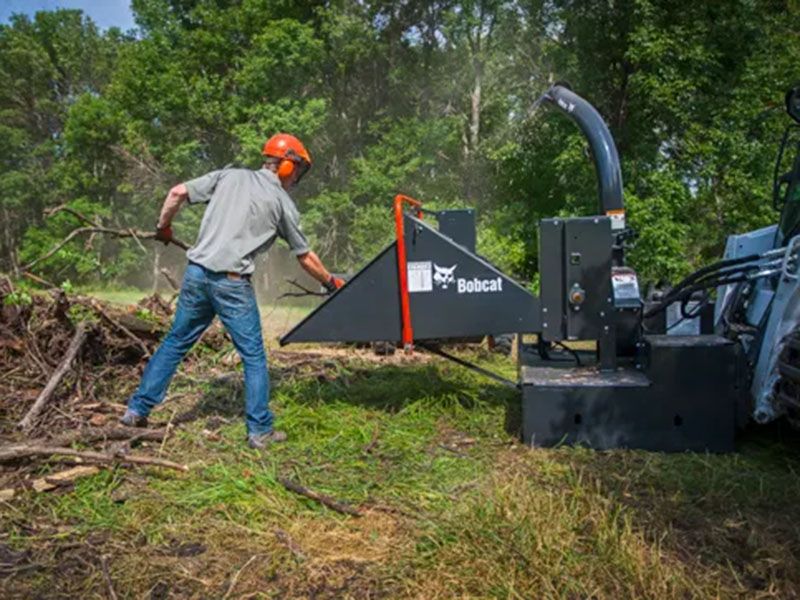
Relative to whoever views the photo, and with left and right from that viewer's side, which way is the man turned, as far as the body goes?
facing away from the viewer and to the right of the viewer

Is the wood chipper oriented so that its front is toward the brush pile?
yes

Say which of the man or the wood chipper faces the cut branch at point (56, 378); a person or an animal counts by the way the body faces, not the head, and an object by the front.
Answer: the wood chipper

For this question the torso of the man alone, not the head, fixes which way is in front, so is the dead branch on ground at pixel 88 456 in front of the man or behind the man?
behind

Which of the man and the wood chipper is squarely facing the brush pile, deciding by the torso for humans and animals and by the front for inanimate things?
the wood chipper

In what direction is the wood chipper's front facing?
to the viewer's left

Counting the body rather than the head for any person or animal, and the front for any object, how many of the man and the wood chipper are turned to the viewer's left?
1

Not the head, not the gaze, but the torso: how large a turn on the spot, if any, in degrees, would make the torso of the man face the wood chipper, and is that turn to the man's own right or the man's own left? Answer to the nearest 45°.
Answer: approximately 45° to the man's own right
